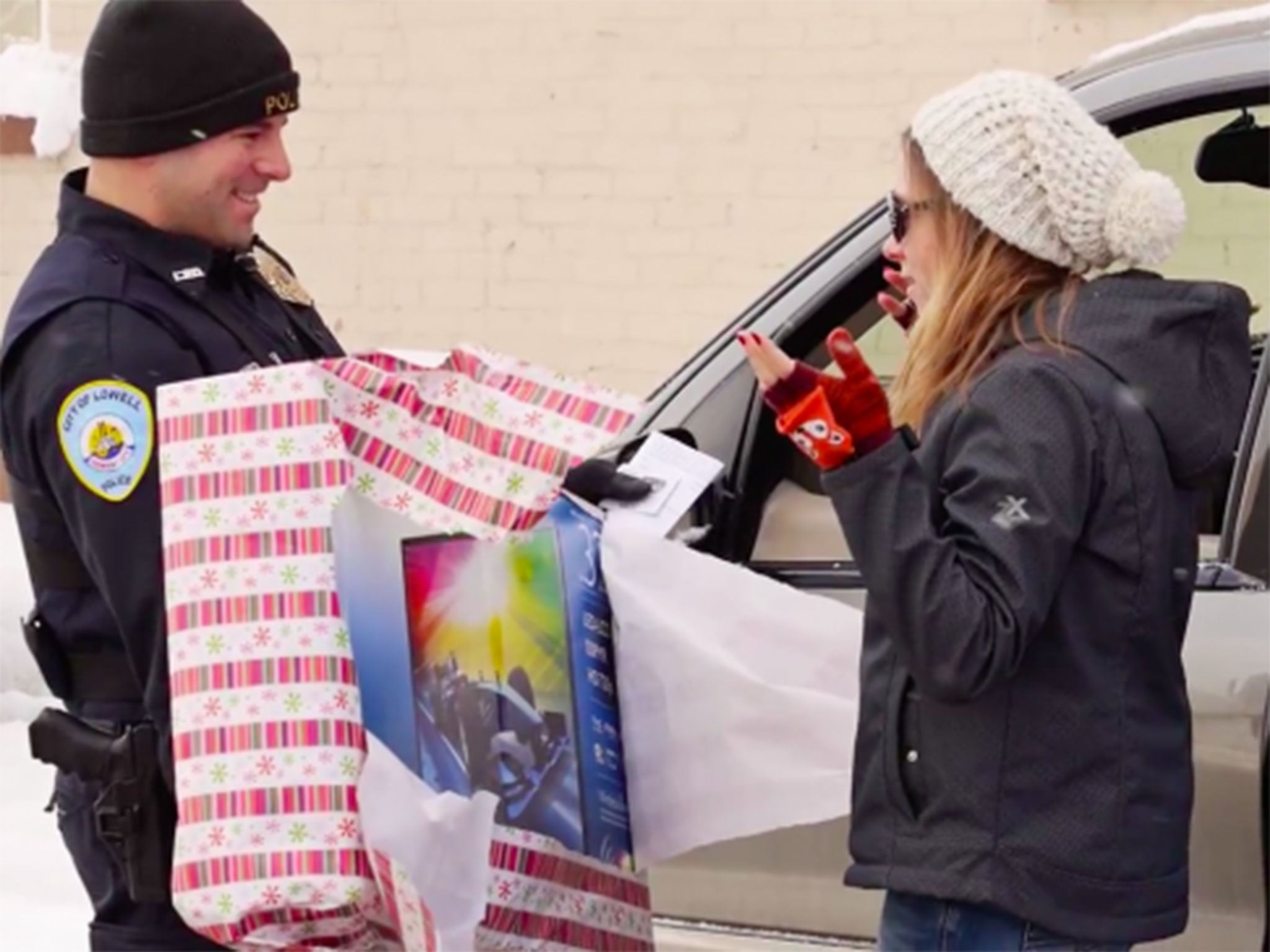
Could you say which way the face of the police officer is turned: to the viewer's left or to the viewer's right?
to the viewer's right

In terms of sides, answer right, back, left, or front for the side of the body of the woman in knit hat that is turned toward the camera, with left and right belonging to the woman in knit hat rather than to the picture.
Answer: left

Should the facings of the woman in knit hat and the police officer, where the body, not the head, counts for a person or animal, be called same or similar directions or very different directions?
very different directions

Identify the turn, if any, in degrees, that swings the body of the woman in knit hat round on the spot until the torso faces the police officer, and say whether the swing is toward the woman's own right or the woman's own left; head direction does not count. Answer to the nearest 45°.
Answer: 0° — they already face them

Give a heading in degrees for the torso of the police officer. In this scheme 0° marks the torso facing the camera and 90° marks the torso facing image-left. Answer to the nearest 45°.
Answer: approximately 270°

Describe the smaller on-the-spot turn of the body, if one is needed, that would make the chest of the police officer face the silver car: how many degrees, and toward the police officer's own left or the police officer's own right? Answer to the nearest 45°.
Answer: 0° — they already face it

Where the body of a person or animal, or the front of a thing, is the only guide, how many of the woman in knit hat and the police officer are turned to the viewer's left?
1
